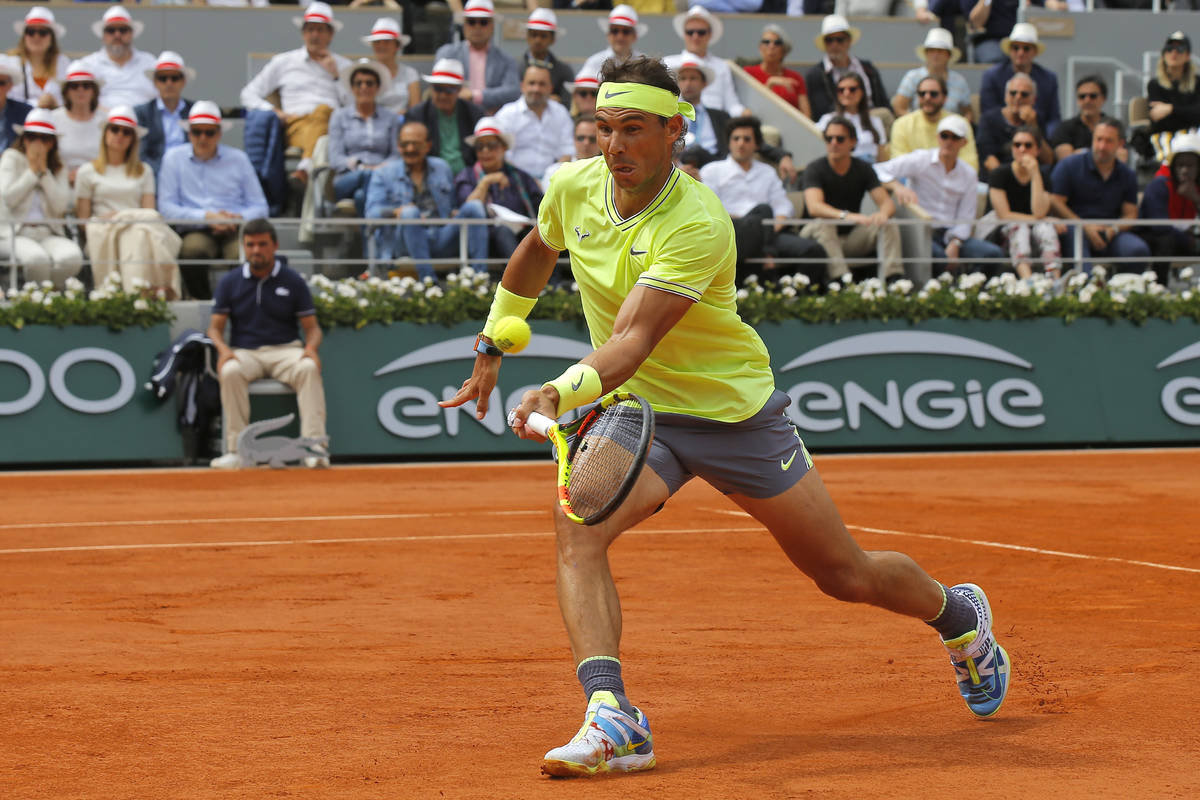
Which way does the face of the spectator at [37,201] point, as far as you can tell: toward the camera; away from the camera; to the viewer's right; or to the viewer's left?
toward the camera

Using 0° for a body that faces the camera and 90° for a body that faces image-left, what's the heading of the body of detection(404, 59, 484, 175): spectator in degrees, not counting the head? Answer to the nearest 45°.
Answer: approximately 0°

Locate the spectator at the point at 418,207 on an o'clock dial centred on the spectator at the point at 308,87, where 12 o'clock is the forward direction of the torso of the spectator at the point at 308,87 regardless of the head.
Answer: the spectator at the point at 418,207 is roughly at 11 o'clock from the spectator at the point at 308,87.

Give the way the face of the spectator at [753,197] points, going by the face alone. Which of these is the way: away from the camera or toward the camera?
toward the camera

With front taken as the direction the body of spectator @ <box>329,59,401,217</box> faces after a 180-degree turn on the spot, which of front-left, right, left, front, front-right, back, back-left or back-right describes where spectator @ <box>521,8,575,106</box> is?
front-right

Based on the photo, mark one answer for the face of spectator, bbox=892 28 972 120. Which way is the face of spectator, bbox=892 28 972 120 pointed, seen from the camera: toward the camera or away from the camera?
toward the camera

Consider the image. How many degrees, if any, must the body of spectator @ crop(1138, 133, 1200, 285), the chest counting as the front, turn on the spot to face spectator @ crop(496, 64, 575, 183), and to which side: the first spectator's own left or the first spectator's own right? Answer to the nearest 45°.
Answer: approximately 45° to the first spectator's own right

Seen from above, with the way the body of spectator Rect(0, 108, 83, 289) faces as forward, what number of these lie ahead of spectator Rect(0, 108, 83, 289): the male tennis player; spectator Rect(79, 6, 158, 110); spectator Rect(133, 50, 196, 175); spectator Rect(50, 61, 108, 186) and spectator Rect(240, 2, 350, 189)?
1

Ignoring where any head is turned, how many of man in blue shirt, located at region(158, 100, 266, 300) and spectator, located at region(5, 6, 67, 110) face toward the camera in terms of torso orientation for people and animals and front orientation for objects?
2

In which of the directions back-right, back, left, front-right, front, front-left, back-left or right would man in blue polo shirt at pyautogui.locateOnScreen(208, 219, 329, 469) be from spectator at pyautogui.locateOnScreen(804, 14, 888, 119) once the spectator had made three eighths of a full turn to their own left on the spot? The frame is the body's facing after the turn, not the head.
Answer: back

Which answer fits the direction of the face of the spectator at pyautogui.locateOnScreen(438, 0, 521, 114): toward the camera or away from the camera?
toward the camera

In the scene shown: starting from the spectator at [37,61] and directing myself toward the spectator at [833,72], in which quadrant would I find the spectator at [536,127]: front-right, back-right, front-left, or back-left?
front-right

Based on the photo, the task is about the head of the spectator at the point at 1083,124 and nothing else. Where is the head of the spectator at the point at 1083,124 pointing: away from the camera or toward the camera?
toward the camera

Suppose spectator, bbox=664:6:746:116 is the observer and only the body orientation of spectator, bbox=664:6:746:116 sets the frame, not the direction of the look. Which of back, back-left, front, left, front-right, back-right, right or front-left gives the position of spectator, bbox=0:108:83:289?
front-right

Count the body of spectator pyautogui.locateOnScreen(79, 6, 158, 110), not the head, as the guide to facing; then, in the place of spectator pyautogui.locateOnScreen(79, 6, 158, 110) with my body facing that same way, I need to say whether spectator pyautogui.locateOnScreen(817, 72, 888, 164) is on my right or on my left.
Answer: on my left

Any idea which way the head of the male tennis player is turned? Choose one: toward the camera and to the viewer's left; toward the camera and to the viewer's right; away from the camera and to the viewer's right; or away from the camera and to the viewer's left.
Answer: toward the camera and to the viewer's left

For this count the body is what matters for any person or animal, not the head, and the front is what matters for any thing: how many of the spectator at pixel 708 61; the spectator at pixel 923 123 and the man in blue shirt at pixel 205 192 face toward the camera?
3

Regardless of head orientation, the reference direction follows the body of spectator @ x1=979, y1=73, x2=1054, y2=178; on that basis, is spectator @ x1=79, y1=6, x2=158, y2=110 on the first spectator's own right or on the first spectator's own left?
on the first spectator's own right

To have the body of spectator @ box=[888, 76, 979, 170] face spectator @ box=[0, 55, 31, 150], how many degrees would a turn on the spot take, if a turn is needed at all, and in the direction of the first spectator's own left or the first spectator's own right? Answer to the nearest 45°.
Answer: approximately 45° to the first spectator's own right

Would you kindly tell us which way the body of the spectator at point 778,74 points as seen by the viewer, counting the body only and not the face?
toward the camera

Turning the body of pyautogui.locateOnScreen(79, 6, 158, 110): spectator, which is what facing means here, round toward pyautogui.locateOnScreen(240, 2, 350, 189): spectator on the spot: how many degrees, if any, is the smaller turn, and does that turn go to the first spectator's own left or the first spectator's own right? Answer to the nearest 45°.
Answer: approximately 90° to the first spectator's own left

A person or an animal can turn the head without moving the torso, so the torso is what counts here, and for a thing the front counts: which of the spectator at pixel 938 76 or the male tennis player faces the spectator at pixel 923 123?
the spectator at pixel 938 76

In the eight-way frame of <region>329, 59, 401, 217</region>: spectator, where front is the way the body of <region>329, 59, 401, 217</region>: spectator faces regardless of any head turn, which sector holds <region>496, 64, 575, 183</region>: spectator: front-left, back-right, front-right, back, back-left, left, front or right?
left

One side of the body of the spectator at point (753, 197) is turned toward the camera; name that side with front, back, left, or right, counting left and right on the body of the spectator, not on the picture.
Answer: front
